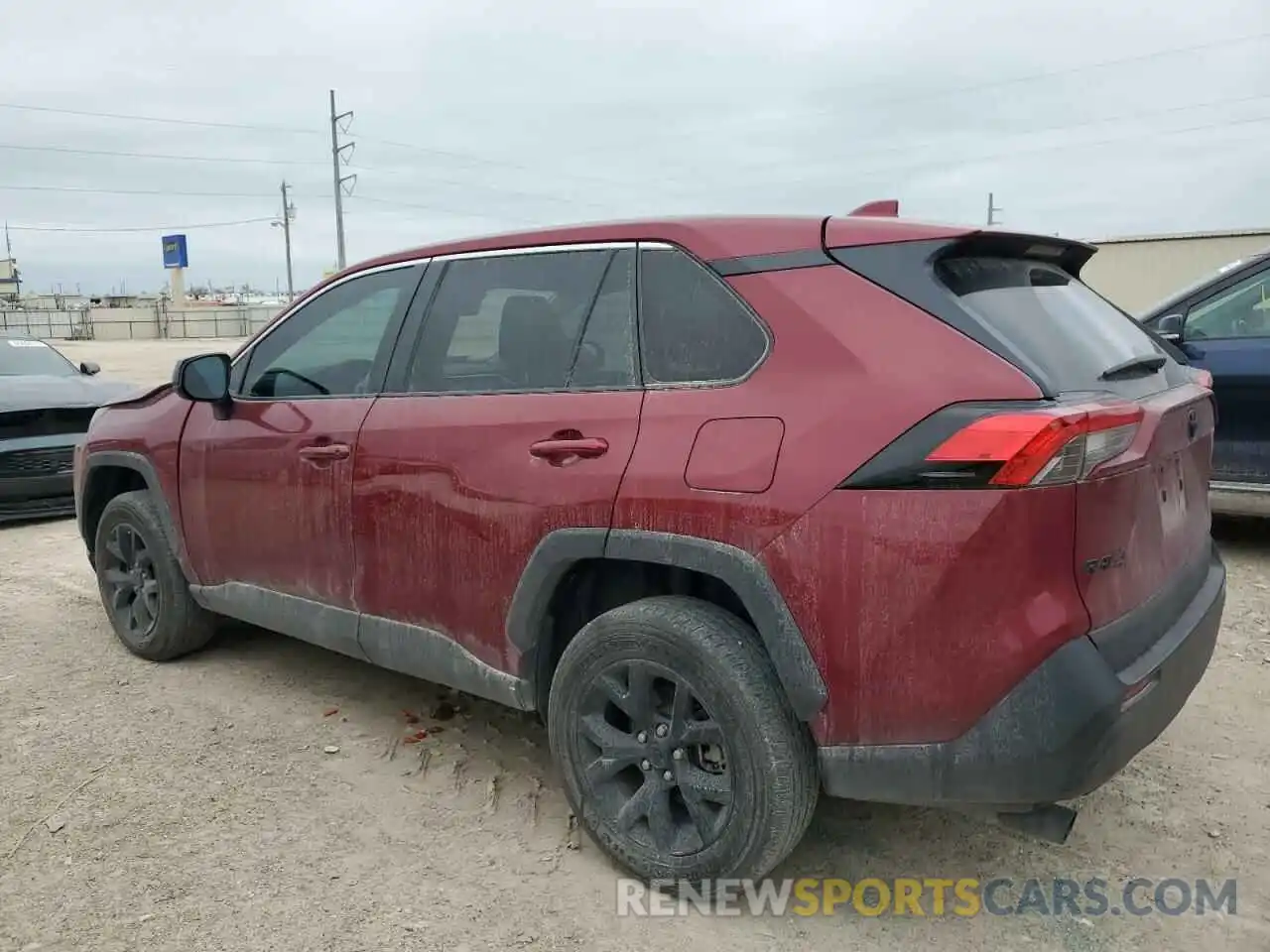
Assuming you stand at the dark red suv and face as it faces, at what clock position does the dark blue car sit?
The dark blue car is roughly at 3 o'clock from the dark red suv.

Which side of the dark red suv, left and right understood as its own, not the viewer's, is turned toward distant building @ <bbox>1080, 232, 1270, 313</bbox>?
right

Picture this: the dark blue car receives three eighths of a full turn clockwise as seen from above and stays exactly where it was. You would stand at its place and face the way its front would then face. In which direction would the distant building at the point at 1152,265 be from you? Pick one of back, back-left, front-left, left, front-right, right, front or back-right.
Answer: front-left

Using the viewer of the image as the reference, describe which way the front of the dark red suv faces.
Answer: facing away from the viewer and to the left of the viewer

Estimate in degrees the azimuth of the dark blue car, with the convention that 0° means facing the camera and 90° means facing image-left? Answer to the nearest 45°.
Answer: approximately 90°

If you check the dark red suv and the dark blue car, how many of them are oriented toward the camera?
0

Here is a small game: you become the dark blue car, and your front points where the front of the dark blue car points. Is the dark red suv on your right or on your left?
on your left
